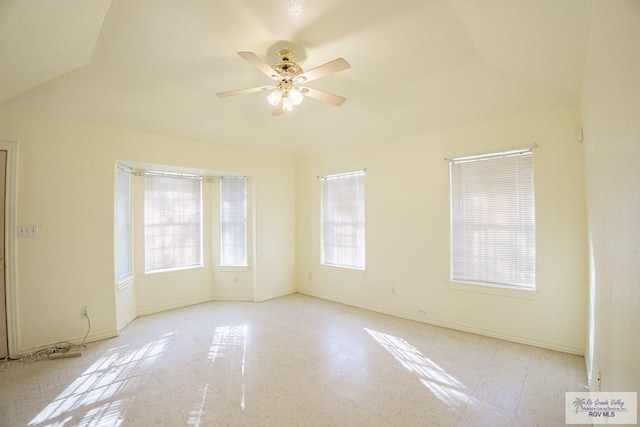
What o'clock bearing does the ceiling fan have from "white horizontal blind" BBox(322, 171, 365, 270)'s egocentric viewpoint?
The ceiling fan is roughly at 11 o'clock from the white horizontal blind.

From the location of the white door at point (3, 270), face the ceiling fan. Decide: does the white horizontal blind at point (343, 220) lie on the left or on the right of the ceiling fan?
left

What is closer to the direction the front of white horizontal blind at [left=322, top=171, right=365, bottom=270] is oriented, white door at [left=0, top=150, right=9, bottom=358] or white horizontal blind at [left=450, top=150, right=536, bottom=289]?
the white door

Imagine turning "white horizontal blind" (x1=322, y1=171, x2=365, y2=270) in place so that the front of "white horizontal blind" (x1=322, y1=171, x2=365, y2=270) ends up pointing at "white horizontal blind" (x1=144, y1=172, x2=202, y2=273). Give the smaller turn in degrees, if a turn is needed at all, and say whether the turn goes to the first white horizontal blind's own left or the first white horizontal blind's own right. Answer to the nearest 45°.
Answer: approximately 45° to the first white horizontal blind's own right

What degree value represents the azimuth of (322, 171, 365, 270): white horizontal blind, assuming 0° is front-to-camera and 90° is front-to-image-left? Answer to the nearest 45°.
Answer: approximately 45°

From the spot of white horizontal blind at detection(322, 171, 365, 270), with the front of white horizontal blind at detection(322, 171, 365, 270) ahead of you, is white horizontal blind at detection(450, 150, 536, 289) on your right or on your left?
on your left

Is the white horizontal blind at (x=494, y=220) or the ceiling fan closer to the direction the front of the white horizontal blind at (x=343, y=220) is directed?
the ceiling fan

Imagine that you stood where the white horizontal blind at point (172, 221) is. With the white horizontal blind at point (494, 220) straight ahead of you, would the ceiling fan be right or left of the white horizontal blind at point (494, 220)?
right

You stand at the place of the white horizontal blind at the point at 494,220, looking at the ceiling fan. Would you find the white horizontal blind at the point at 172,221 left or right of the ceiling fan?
right
